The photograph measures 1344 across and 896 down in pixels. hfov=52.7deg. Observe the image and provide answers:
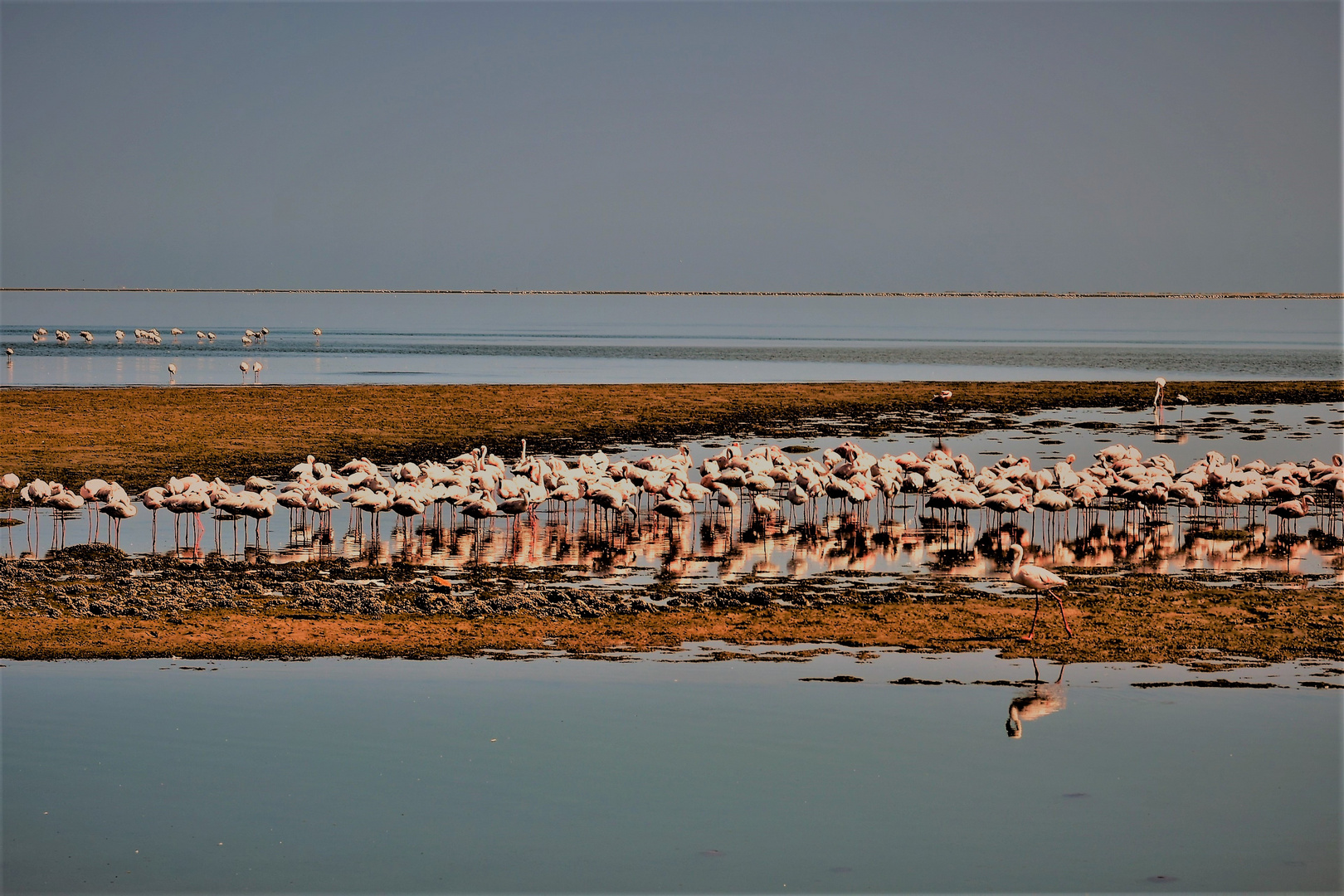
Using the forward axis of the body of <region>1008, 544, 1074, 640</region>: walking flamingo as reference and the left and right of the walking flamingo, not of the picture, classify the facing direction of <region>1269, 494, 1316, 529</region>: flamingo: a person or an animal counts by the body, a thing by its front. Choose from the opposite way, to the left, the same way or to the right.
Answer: the opposite way

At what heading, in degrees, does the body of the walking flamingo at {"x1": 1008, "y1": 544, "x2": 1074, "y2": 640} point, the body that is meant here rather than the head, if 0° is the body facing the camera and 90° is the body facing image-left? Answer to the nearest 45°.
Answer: approximately 90°

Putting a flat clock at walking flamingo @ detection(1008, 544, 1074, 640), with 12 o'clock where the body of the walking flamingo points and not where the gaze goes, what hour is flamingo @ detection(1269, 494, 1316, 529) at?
The flamingo is roughly at 4 o'clock from the walking flamingo.

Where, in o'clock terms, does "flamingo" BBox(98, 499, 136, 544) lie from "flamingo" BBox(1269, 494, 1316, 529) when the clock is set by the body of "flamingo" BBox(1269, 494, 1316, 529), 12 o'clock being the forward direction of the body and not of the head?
"flamingo" BBox(98, 499, 136, 544) is roughly at 5 o'clock from "flamingo" BBox(1269, 494, 1316, 529).

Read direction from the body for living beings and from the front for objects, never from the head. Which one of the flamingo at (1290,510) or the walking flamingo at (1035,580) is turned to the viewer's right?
the flamingo
